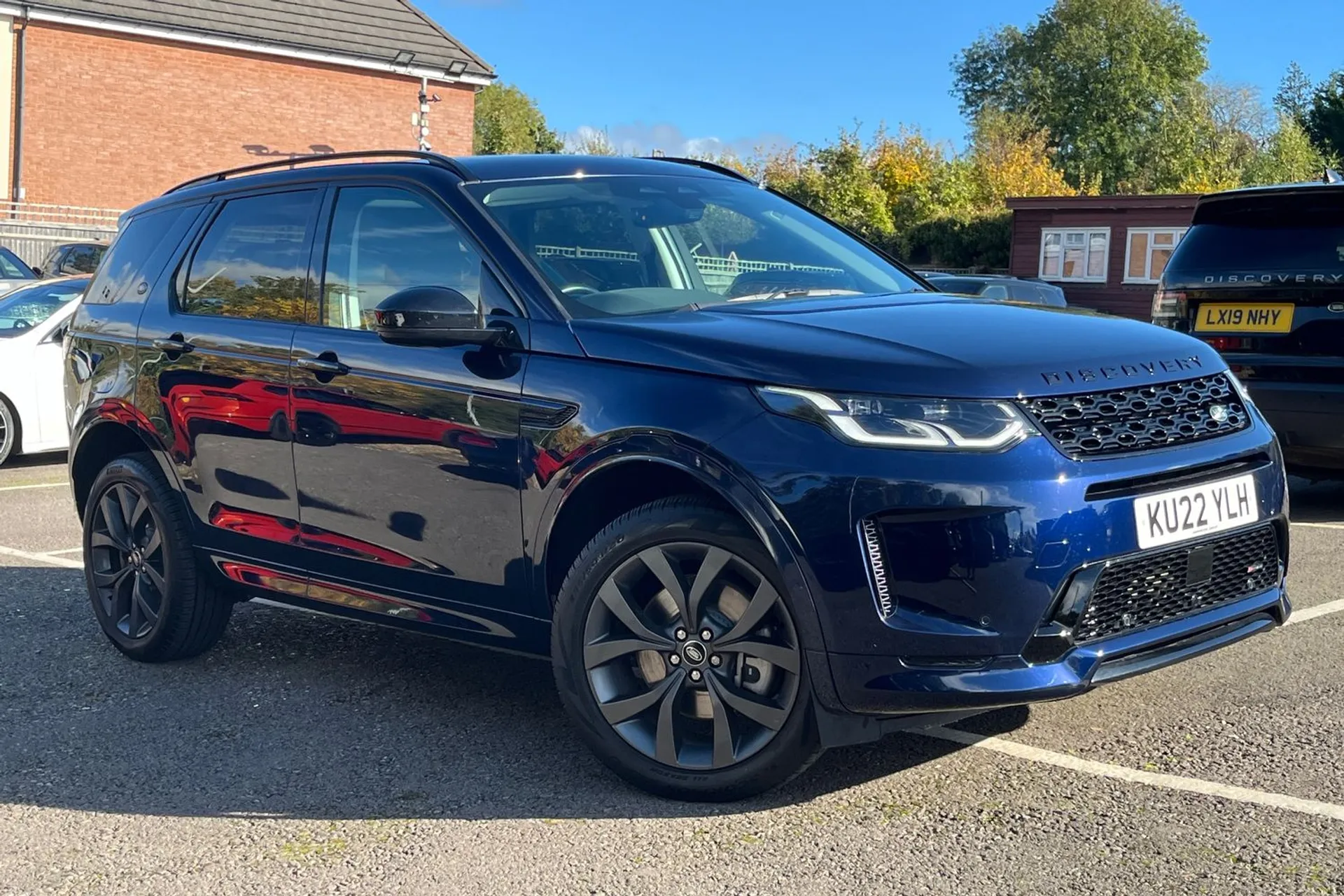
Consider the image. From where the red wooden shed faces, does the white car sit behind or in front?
in front

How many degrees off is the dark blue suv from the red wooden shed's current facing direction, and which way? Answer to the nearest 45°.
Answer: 0° — it already faces it

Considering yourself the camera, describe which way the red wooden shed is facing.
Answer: facing the viewer

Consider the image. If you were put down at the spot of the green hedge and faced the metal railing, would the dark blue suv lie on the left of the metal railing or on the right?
left

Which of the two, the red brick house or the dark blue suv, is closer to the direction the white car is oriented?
the dark blue suv

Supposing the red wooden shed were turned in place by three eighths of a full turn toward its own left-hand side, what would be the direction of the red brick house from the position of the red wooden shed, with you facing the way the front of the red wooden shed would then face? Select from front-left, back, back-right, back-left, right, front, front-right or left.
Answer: back-left

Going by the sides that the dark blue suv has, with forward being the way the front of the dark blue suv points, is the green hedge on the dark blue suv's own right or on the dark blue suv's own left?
on the dark blue suv's own left

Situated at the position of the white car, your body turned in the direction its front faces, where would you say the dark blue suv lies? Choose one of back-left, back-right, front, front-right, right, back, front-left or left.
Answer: front-left

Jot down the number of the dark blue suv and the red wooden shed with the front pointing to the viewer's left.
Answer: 0

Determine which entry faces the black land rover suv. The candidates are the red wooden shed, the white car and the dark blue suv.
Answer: the red wooden shed

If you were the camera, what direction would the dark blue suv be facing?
facing the viewer and to the right of the viewer
